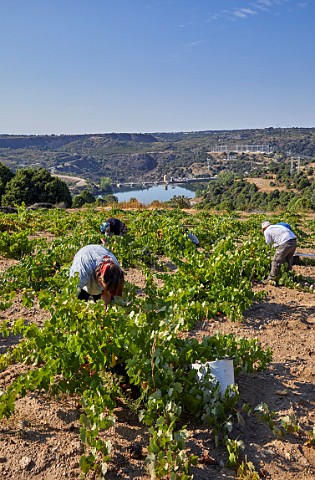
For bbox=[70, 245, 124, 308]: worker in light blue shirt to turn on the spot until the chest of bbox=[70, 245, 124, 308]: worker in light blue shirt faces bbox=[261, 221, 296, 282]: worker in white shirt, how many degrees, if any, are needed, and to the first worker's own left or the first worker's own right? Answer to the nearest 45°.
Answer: approximately 90° to the first worker's own left

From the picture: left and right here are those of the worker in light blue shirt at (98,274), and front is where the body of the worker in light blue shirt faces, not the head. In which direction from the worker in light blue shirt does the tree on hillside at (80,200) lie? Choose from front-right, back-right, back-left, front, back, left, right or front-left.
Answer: back-left

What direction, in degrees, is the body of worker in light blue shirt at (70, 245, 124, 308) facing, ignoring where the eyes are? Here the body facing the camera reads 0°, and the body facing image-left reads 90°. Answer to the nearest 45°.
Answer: approximately 315°

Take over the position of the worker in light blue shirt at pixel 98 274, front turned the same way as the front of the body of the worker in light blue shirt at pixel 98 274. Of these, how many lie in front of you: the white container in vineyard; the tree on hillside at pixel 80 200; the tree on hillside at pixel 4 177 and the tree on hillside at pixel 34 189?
1

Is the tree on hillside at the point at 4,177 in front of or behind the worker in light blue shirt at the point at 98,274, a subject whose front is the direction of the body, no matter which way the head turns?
behind

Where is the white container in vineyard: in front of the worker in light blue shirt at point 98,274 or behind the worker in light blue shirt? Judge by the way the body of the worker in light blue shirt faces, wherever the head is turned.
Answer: in front

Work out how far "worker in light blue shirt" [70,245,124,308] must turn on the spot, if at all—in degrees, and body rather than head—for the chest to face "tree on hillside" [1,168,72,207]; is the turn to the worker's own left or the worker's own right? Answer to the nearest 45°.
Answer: approximately 135° to the worker's own left

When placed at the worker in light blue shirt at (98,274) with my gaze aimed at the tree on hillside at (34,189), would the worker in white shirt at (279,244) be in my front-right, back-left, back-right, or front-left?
front-right

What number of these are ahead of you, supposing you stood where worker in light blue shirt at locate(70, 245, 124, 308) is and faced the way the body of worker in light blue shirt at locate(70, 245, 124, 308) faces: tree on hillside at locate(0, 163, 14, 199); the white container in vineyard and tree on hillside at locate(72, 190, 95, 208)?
1
